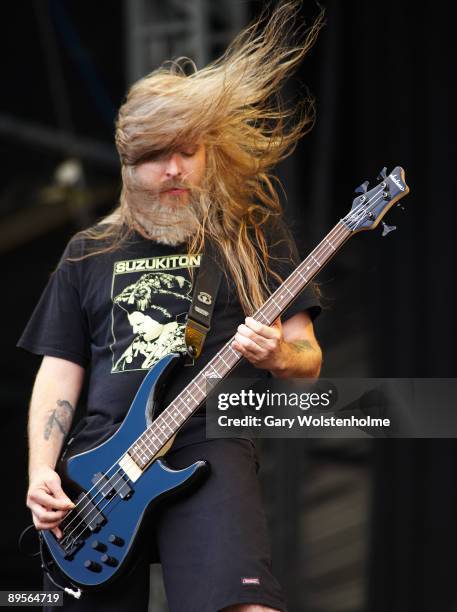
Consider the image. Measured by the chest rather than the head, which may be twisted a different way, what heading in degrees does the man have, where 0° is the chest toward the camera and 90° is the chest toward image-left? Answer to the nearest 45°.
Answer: approximately 0°
